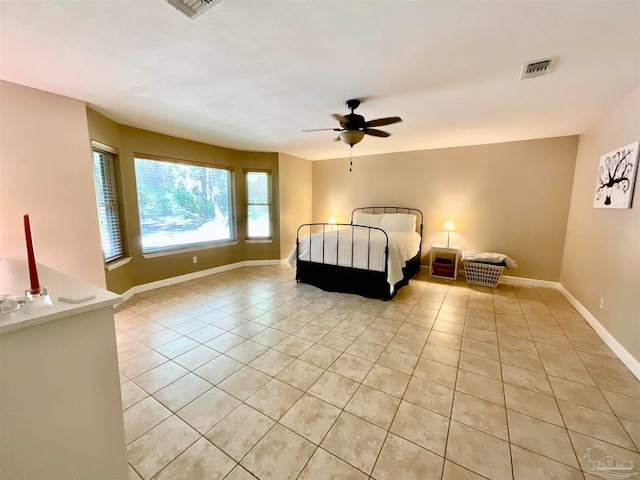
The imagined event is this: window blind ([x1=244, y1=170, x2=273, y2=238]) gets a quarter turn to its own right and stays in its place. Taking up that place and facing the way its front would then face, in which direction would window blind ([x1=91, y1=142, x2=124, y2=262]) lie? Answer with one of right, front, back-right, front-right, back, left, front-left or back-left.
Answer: front-left

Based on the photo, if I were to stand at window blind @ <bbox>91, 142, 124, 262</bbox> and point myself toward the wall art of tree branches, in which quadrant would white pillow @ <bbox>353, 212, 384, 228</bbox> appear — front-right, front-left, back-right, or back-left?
front-left

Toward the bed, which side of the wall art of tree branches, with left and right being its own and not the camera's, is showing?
front

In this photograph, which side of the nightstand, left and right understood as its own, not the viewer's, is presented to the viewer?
front

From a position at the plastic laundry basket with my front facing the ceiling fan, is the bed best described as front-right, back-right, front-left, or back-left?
front-right

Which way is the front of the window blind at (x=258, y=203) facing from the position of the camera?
facing the viewer

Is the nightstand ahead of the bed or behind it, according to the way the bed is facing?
behind

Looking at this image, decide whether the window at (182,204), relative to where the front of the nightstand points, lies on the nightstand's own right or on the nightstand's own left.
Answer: on the nightstand's own right

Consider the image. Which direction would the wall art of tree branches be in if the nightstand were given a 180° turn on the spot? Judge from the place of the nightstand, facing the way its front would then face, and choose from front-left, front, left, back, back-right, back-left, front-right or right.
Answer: back-right

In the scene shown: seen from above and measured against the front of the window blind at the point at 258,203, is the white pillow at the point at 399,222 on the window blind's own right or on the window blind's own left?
on the window blind's own left

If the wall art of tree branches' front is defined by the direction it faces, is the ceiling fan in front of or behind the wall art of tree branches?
in front

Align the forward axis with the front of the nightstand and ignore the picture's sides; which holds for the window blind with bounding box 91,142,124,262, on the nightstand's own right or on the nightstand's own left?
on the nightstand's own right

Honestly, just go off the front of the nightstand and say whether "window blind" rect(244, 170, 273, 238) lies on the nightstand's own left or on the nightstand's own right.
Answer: on the nightstand's own right

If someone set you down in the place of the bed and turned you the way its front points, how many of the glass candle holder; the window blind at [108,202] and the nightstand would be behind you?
1

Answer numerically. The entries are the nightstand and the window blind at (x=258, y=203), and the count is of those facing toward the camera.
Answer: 2

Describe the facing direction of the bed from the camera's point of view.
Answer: facing the viewer and to the left of the viewer
